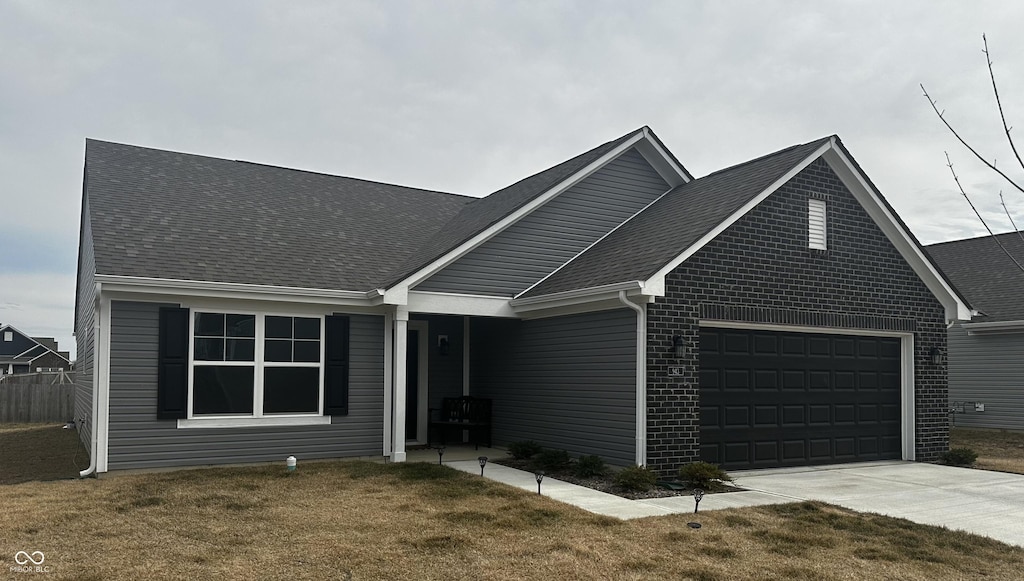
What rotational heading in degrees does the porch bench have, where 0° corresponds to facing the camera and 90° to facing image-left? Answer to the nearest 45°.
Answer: approximately 45°

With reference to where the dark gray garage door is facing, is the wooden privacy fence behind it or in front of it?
behind

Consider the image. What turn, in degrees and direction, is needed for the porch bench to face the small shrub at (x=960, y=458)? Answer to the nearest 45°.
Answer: approximately 135° to its left

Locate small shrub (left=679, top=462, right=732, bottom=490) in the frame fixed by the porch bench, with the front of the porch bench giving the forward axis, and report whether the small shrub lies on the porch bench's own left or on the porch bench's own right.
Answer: on the porch bench's own left

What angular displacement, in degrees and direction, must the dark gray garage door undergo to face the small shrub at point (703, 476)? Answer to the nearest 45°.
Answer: approximately 45° to its right

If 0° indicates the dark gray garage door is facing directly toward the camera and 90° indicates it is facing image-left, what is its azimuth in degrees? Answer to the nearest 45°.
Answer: approximately 315°

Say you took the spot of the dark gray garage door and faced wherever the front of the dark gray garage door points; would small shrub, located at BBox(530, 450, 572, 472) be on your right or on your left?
on your right

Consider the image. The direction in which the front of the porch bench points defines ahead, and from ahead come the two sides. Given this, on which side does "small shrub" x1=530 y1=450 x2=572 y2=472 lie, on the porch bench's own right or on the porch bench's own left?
on the porch bench's own left

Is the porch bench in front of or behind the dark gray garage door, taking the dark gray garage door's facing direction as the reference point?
behind
